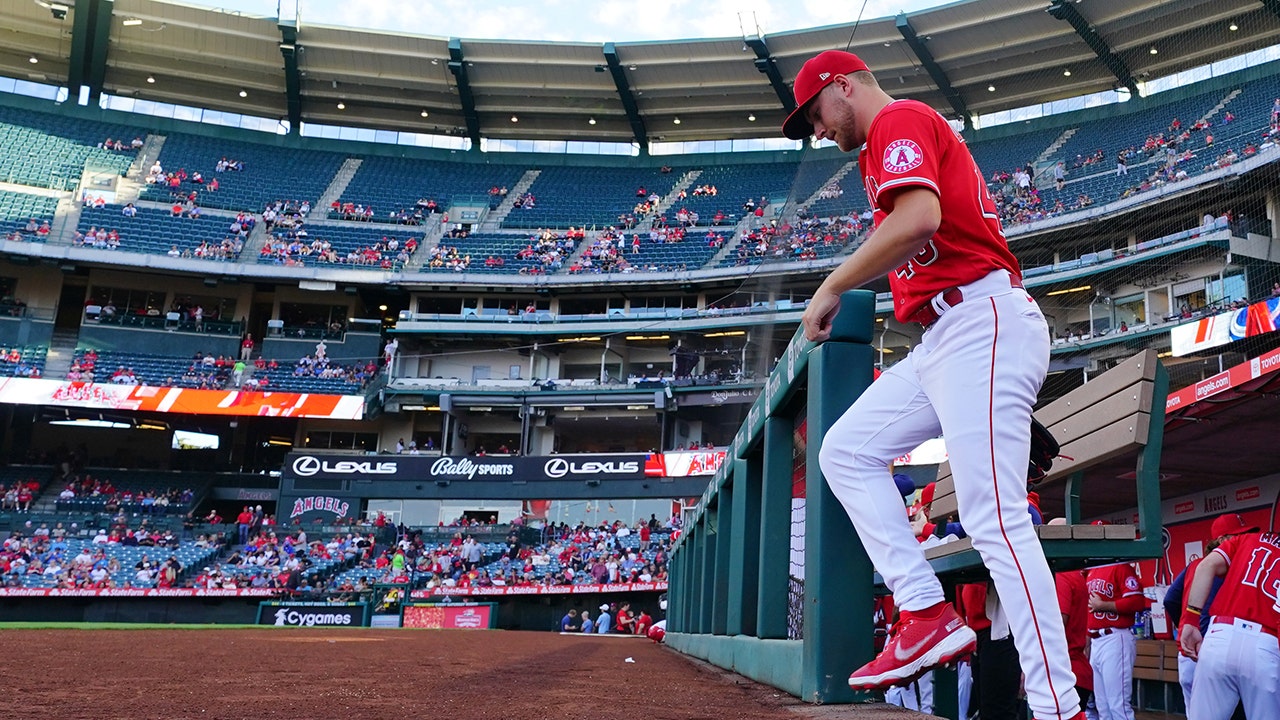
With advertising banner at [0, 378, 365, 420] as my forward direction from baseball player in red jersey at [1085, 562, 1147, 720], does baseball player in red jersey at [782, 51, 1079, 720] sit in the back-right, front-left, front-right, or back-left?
back-left

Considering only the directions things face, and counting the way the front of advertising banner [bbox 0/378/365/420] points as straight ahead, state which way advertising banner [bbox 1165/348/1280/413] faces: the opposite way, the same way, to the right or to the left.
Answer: to the right

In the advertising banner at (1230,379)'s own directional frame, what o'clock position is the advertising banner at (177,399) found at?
the advertising banner at (177,399) is roughly at 2 o'clock from the advertising banner at (1230,379).

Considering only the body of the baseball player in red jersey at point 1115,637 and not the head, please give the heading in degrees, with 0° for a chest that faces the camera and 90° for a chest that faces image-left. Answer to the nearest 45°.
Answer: approximately 45°

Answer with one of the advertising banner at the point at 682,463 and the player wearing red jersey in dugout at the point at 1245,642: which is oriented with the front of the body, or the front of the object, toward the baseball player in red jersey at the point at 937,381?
the advertising banner

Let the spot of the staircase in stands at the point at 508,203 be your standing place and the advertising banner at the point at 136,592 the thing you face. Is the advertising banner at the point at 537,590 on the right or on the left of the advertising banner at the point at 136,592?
left

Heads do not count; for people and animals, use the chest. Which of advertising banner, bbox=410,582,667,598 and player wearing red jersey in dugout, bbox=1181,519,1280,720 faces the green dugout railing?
the advertising banner

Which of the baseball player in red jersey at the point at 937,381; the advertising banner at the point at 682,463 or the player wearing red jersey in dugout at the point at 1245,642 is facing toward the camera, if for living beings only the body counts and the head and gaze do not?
the advertising banner

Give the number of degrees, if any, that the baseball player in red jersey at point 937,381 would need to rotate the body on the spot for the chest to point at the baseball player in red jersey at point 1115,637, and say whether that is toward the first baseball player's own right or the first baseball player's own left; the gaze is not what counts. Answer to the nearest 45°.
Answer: approximately 90° to the first baseball player's own right

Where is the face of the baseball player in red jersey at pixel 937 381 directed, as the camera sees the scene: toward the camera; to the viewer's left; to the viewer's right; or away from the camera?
to the viewer's left

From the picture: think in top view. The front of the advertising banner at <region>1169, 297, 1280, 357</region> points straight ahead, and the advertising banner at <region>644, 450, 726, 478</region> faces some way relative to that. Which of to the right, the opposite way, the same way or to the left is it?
to the left

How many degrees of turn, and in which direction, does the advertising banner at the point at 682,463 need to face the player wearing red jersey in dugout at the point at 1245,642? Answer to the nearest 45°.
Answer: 0° — it already faces them

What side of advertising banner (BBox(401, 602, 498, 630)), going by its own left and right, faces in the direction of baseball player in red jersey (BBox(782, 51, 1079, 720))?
front
